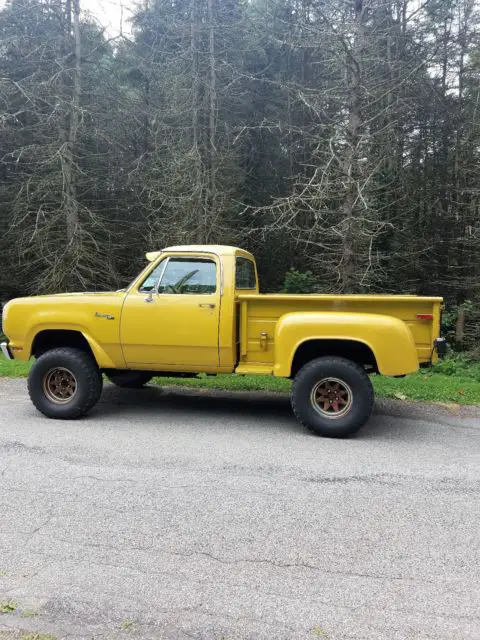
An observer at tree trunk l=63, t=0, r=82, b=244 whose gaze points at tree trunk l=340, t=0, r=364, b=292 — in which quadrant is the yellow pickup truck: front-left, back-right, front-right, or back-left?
front-right

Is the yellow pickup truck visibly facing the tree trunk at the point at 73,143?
no

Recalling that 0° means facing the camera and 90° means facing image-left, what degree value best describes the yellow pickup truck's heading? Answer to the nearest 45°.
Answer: approximately 90°

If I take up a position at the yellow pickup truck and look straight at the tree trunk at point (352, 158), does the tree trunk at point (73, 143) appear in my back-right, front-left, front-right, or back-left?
front-left

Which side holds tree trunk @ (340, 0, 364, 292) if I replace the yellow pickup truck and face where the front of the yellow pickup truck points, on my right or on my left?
on my right
